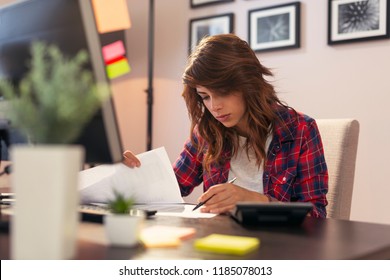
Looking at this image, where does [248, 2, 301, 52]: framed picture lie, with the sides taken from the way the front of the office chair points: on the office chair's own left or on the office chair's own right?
on the office chair's own right

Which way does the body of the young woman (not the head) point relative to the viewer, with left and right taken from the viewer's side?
facing the viewer and to the left of the viewer

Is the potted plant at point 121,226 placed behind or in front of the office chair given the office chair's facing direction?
in front

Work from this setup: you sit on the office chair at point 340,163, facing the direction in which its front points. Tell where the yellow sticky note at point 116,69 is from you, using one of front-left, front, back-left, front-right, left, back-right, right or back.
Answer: front

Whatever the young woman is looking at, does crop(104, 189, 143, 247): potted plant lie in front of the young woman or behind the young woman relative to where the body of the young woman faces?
in front

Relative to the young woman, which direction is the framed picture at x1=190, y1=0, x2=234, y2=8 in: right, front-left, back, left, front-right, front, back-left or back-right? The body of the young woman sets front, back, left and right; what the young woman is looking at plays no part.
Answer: back-right

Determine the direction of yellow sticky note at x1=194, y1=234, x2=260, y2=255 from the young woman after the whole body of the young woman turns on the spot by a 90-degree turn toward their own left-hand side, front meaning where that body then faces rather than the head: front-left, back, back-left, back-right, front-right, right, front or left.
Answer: front-right

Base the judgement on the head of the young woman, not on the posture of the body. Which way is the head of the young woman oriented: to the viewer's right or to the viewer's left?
to the viewer's left
